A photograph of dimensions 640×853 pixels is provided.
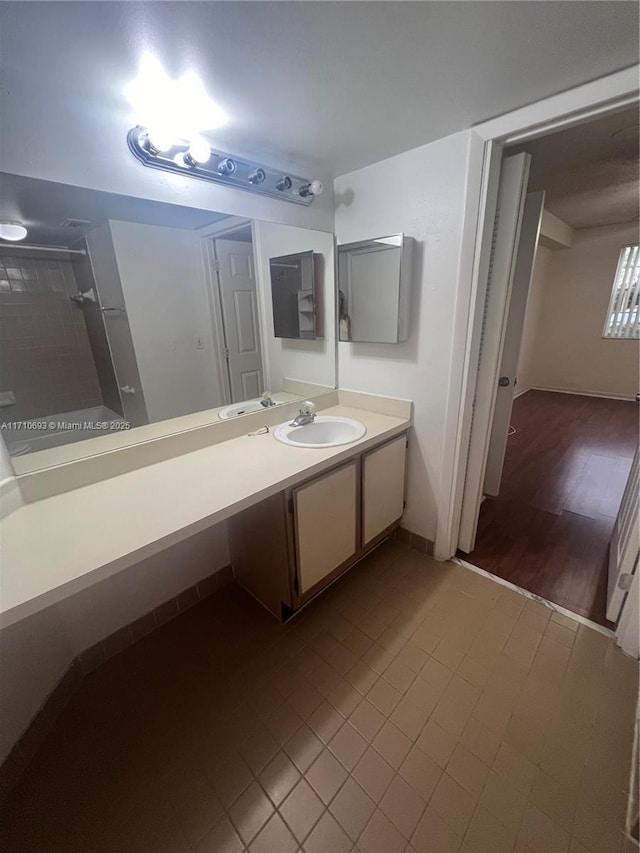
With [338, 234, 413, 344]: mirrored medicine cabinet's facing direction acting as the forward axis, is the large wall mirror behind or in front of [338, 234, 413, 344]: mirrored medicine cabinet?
in front

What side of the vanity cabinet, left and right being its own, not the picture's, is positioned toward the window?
left

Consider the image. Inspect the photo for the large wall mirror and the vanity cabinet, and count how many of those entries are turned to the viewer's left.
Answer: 0

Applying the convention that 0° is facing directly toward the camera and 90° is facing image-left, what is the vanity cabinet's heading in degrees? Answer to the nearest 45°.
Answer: approximately 315°

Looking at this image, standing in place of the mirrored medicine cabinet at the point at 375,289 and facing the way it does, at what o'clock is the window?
The window is roughly at 6 o'clock from the mirrored medicine cabinet.

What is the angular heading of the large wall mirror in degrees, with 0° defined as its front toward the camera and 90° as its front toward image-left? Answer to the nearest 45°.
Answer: approximately 315°

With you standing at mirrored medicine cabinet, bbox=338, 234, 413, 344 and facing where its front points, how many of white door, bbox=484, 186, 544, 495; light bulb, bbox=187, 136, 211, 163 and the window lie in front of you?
1

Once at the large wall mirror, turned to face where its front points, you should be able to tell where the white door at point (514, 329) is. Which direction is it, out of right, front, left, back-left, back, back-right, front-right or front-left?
front-left

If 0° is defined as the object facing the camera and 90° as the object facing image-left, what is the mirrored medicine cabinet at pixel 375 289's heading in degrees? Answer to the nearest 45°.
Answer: approximately 45°

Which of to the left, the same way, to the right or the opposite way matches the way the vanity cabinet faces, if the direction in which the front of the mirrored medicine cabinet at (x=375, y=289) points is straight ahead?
to the left
